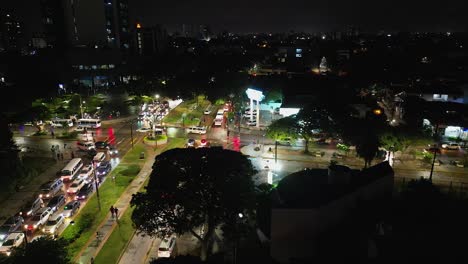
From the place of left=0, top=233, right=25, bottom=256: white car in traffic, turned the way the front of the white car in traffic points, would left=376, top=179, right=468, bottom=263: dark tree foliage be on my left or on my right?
on my left

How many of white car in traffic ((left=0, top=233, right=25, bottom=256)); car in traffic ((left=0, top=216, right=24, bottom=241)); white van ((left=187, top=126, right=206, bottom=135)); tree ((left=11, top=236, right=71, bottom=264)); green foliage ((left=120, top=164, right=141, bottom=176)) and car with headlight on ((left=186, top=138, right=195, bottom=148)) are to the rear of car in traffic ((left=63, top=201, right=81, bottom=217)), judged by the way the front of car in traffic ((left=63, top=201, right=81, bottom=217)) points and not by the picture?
3

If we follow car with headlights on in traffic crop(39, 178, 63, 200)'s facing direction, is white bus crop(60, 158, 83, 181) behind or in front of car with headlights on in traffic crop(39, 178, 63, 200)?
behind

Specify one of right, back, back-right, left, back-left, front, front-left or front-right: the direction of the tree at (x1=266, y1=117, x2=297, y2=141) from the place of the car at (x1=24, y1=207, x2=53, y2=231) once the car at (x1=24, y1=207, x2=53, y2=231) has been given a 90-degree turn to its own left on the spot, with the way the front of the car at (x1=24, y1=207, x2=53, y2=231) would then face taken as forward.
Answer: front-left

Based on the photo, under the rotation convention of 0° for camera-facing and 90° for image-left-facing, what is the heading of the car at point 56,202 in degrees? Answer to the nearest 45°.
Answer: approximately 45°

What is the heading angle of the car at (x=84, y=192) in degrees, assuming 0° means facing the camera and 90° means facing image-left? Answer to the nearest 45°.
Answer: approximately 45°
